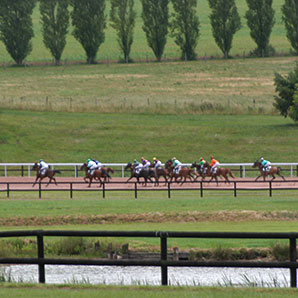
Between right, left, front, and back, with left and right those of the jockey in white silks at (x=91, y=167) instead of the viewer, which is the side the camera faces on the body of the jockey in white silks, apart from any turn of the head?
left
